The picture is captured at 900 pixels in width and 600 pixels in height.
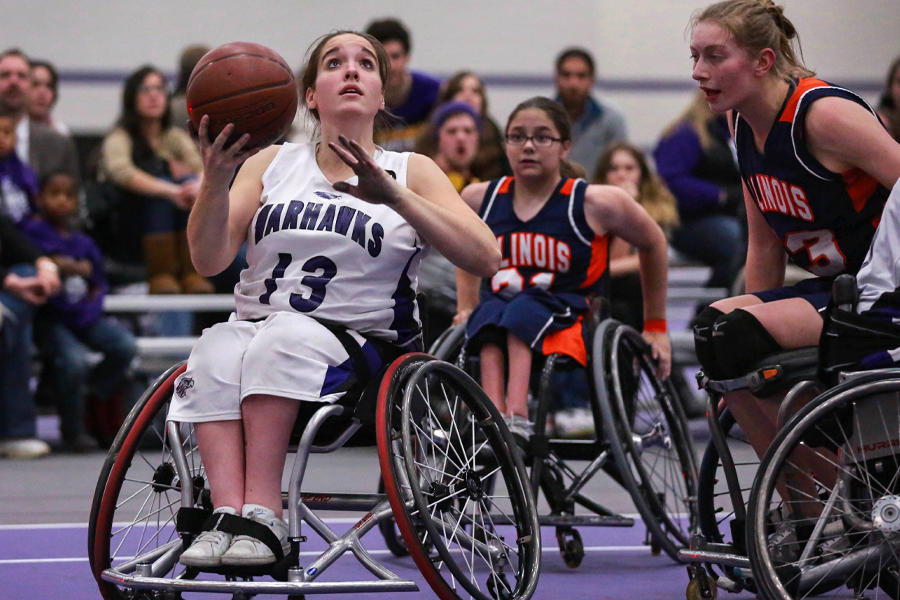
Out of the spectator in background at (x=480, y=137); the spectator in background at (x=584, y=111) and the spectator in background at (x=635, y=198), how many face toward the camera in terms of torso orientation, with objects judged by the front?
3

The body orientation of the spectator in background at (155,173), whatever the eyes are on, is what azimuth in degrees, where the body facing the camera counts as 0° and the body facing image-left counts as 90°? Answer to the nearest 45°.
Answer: approximately 315°

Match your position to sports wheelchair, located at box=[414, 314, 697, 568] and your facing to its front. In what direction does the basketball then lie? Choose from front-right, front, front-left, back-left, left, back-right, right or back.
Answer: front

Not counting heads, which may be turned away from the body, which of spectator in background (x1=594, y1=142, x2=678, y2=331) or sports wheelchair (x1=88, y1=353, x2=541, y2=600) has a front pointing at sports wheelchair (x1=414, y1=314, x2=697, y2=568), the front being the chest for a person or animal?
the spectator in background

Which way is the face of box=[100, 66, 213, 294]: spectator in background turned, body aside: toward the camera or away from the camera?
toward the camera

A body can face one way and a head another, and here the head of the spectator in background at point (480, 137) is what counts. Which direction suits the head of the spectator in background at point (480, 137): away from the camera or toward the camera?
toward the camera

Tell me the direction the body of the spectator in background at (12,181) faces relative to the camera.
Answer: toward the camera

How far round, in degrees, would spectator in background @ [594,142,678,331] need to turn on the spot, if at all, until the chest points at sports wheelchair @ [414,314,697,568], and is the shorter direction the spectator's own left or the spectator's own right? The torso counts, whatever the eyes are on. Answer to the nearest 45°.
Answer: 0° — they already face it

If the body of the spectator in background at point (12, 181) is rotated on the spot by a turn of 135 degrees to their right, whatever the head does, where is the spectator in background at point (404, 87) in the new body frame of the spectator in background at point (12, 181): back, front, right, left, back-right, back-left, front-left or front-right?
back-right

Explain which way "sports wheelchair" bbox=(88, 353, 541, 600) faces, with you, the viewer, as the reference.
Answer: facing the viewer and to the left of the viewer

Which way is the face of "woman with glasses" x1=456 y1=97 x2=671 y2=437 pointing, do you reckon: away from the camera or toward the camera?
toward the camera

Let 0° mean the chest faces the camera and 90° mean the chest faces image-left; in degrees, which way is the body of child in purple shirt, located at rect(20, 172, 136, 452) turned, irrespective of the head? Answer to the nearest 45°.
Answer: approximately 0°

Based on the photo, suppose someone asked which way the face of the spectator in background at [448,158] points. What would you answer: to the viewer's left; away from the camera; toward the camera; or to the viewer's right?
toward the camera

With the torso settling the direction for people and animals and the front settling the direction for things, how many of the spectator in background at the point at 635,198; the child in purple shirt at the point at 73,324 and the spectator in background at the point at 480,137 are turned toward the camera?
3

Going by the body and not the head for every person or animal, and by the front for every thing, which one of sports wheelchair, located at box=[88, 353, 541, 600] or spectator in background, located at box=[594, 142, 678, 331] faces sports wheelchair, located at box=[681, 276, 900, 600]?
the spectator in background

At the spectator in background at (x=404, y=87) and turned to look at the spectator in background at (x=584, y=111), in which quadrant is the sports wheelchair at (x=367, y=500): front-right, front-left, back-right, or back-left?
back-right

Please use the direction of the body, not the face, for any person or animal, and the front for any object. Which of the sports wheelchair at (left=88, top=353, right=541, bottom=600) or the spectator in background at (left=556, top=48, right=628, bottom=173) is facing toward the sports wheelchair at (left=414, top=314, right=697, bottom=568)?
the spectator in background

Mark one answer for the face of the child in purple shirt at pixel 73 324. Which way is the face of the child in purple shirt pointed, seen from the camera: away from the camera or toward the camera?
toward the camera

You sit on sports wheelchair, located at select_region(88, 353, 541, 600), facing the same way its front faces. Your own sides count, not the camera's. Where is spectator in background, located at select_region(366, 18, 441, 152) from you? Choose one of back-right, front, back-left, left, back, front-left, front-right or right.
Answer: back-right

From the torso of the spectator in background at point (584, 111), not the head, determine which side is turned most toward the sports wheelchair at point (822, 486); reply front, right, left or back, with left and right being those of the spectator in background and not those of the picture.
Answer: front

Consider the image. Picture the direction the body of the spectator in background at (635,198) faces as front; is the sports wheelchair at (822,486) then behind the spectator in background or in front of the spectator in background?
in front
